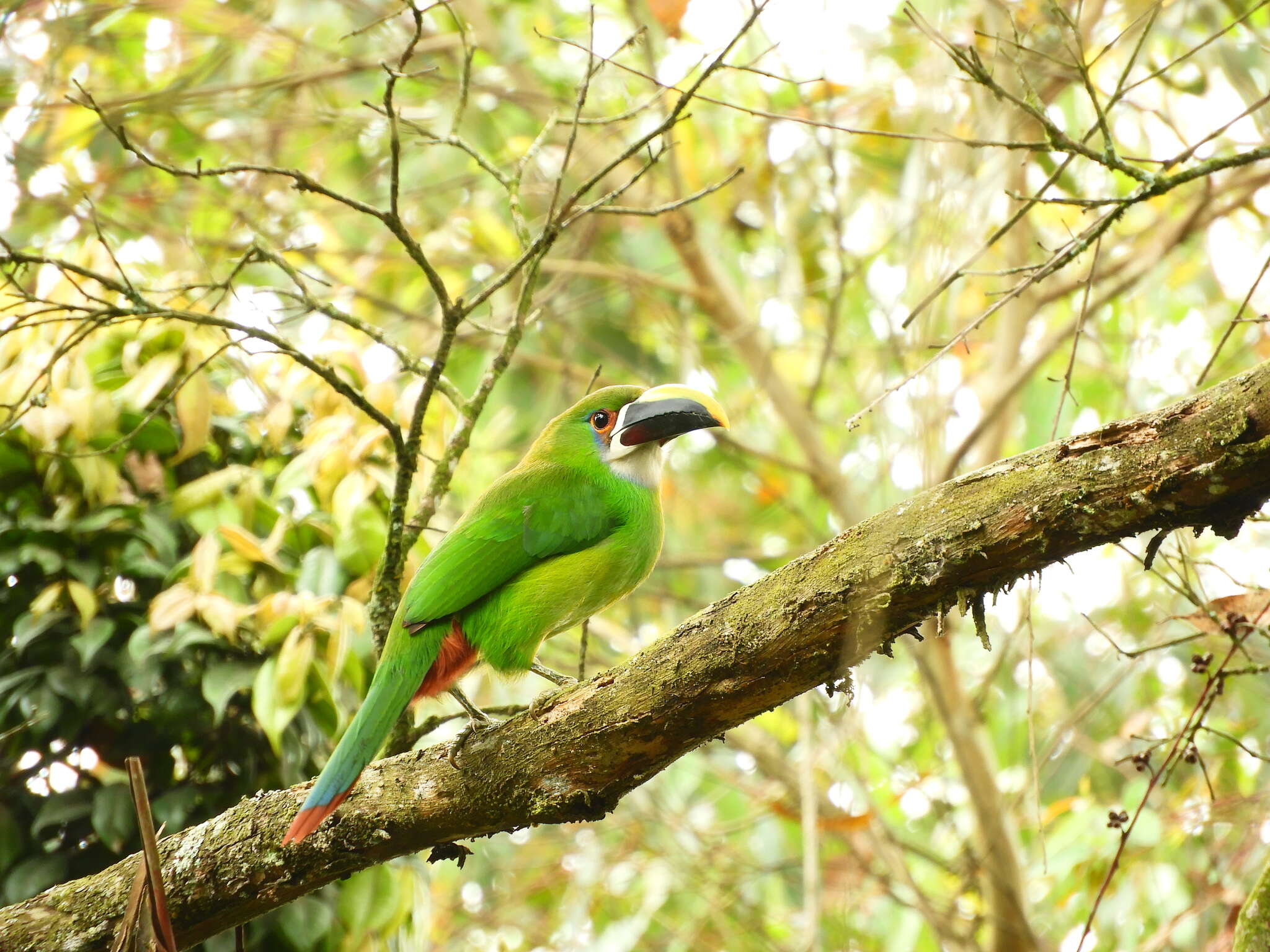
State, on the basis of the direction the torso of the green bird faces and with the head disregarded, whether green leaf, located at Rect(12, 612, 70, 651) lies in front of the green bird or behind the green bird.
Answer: behind

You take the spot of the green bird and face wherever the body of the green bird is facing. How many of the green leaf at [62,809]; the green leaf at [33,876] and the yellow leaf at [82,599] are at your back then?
3

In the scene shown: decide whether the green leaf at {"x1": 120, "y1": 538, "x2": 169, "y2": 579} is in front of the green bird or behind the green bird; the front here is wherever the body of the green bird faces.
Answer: behind

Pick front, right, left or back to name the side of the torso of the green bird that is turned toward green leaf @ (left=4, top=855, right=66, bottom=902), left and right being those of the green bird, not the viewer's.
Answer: back

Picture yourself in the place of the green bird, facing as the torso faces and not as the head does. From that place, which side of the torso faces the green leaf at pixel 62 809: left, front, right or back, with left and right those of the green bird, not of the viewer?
back

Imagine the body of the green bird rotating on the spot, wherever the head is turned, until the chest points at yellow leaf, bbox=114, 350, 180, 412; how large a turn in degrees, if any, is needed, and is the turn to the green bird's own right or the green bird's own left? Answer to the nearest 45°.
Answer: approximately 180°

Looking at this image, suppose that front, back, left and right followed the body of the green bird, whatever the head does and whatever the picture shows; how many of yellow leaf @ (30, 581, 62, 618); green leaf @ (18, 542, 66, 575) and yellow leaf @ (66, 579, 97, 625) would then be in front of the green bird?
0

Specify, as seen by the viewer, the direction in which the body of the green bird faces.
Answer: to the viewer's right

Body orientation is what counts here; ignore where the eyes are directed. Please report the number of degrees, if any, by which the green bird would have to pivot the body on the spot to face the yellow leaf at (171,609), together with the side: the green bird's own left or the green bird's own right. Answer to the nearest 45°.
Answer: approximately 180°
